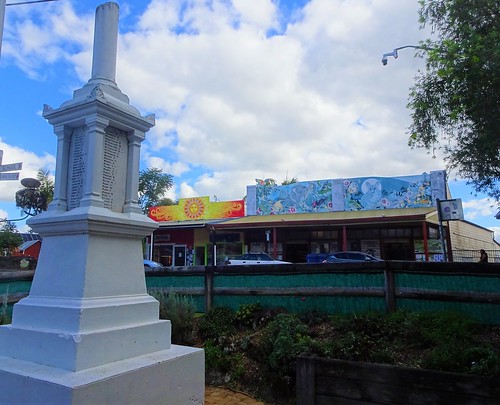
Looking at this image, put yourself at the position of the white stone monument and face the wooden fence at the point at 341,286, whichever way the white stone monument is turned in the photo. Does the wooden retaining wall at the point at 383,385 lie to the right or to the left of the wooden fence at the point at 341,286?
right

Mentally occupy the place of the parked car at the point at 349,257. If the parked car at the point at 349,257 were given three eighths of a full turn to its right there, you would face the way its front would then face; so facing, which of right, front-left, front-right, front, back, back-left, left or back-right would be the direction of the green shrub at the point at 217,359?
front-left

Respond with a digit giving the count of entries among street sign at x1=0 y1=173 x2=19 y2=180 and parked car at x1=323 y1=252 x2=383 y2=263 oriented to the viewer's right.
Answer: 1

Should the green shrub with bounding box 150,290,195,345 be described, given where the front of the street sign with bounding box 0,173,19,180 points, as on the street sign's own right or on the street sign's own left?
on the street sign's own left

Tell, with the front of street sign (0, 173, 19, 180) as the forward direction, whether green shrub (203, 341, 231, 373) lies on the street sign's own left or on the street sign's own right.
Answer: on the street sign's own left

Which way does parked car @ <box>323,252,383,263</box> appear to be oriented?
to the viewer's right

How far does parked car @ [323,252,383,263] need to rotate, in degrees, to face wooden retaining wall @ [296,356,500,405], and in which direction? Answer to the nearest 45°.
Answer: approximately 90° to its right

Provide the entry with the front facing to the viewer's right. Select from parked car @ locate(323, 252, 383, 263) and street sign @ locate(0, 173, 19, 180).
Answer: the parked car

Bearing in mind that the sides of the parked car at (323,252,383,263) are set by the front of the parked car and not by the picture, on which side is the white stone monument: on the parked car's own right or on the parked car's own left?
on the parked car's own right

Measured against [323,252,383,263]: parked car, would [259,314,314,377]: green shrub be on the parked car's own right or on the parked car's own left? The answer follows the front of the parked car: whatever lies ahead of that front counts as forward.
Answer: on the parked car's own right

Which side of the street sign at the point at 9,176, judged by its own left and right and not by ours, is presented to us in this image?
front
